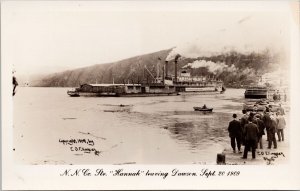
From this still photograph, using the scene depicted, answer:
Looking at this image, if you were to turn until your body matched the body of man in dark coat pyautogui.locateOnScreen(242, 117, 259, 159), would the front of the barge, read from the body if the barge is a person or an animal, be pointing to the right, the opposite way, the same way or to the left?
to the left

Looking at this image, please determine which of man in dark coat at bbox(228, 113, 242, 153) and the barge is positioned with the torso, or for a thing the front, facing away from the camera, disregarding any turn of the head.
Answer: the man in dark coat

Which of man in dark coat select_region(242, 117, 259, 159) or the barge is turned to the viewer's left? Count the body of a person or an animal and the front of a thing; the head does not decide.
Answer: the barge

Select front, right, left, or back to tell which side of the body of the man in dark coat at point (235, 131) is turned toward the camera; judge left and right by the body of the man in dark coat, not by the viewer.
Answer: back

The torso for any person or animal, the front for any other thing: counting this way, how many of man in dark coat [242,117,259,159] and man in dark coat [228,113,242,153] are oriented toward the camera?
0

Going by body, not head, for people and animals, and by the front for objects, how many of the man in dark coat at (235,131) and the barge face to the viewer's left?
1

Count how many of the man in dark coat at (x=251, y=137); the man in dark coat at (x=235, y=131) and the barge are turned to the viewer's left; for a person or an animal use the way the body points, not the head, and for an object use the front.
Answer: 1

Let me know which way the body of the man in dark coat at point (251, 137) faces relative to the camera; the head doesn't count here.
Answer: away from the camera

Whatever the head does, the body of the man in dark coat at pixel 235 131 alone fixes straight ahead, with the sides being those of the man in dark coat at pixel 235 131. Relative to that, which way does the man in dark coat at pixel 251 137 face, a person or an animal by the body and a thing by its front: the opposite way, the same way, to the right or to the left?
the same way

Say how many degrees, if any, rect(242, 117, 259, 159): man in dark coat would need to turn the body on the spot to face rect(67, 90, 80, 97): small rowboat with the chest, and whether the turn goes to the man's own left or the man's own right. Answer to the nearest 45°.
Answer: approximately 90° to the man's own left

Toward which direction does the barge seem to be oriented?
to the viewer's left
